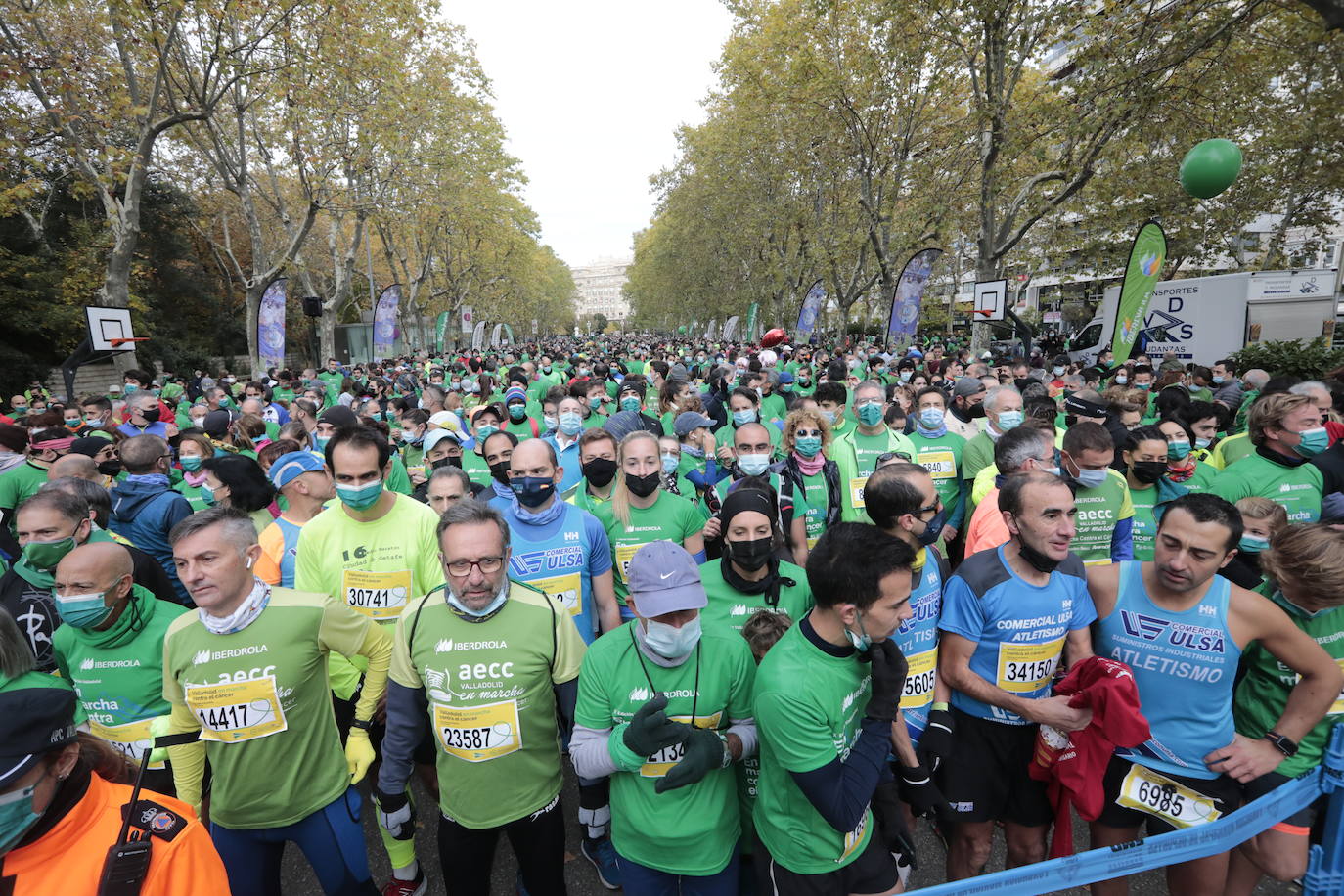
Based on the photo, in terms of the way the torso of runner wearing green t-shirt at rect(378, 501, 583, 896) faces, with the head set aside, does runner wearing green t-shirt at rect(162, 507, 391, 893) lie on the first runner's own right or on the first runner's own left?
on the first runner's own right

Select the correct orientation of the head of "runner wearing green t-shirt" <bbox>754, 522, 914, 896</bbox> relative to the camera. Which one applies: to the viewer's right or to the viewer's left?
to the viewer's right

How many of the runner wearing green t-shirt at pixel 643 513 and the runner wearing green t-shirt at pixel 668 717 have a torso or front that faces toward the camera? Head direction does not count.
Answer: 2

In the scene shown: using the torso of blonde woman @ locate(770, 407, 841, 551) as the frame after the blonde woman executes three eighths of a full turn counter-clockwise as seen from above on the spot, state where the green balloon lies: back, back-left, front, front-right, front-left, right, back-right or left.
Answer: front

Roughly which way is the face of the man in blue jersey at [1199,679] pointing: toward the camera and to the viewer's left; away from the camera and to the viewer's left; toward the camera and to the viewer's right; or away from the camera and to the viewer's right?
toward the camera and to the viewer's left

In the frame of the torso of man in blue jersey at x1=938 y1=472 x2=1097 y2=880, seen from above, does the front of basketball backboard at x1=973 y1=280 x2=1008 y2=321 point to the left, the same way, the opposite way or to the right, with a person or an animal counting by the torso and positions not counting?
to the right

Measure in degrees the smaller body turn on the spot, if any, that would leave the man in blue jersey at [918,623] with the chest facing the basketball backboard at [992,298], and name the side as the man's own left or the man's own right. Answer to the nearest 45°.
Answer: approximately 135° to the man's own left

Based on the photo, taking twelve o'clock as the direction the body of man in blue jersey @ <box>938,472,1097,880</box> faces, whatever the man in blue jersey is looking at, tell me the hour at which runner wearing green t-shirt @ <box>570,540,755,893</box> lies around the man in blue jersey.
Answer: The runner wearing green t-shirt is roughly at 3 o'clock from the man in blue jersey.

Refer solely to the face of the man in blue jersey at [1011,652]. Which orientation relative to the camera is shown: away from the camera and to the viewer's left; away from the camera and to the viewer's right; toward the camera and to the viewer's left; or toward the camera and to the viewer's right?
toward the camera and to the viewer's right

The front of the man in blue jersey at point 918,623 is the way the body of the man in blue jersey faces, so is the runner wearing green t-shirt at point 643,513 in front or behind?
behind

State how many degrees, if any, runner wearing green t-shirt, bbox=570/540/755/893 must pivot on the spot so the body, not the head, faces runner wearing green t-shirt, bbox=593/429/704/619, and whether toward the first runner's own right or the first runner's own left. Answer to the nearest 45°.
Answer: approximately 180°

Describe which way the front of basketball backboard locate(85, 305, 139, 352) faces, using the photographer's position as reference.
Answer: facing the viewer and to the right of the viewer

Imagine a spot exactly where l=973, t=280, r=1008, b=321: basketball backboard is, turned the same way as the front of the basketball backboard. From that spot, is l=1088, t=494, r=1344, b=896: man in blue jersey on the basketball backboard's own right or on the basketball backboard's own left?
on the basketball backboard's own left
